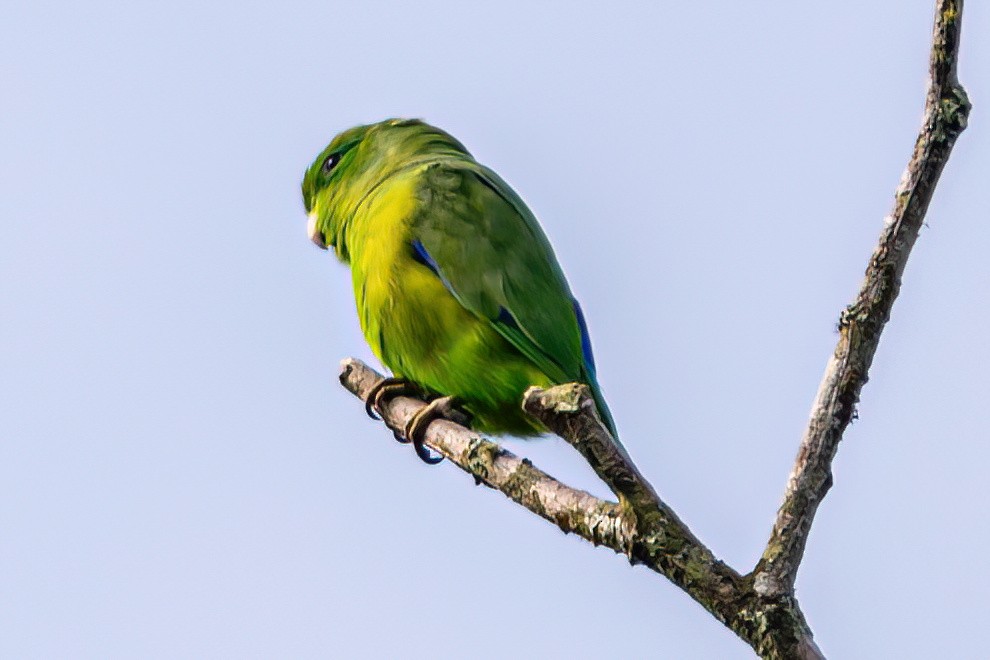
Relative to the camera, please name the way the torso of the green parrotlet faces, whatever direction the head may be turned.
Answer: to the viewer's left
